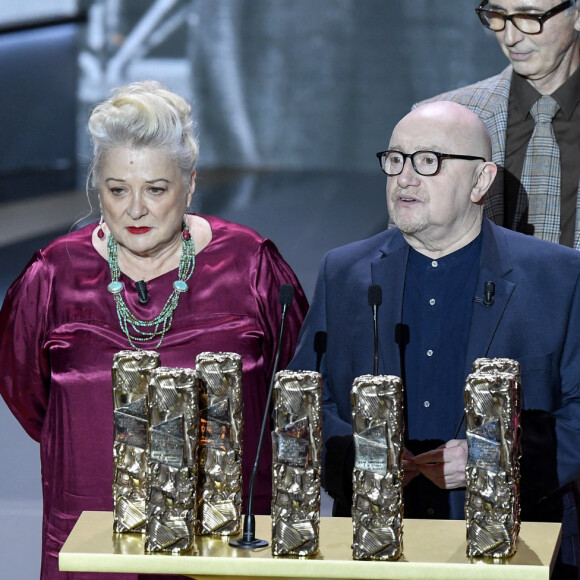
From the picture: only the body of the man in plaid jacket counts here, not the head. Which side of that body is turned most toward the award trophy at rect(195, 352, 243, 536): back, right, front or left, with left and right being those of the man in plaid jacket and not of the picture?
front

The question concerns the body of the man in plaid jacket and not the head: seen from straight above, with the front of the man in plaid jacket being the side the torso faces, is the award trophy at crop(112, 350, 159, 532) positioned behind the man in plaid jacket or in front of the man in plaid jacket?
in front

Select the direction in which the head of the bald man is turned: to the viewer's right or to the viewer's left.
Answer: to the viewer's left

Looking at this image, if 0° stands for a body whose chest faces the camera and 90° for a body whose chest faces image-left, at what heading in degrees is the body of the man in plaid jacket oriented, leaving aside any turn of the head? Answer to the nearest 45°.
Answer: approximately 0°

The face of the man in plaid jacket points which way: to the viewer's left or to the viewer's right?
to the viewer's left

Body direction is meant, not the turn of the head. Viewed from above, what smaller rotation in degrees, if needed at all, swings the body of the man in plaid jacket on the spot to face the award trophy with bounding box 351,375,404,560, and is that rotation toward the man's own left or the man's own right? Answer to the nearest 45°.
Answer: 0° — they already face it

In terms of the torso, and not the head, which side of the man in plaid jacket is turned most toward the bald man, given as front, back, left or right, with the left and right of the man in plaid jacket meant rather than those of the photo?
front

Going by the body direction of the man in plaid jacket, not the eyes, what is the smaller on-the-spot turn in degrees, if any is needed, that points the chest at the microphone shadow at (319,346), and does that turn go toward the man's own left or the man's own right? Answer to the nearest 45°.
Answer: approximately 45° to the man's own right

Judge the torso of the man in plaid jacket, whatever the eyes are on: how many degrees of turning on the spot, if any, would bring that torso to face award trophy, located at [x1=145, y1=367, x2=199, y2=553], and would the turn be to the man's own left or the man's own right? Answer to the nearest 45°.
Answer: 0° — they already face it

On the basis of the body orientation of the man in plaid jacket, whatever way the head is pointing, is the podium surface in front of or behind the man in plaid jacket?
in front

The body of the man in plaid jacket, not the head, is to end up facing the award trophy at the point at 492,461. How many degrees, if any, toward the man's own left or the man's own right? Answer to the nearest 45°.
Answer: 0° — they already face it
